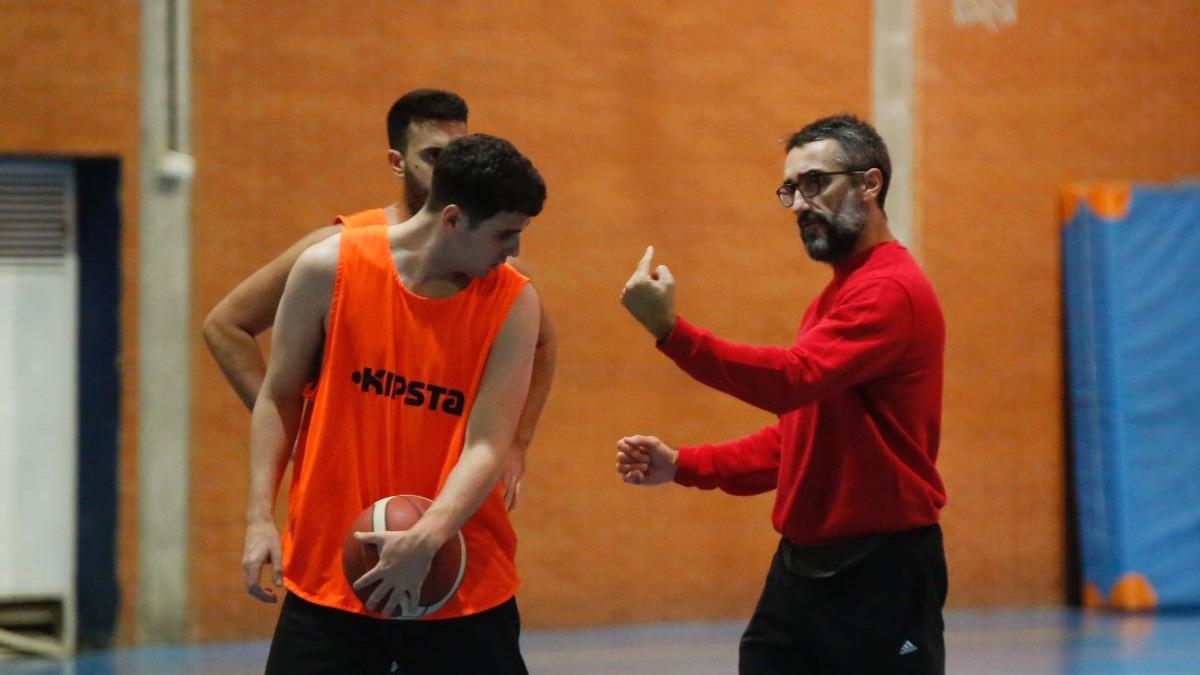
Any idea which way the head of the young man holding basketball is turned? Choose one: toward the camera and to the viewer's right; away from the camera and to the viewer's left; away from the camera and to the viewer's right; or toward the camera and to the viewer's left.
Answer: toward the camera and to the viewer's right

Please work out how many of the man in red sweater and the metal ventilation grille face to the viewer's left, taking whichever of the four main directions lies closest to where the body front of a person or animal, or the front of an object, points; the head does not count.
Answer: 1

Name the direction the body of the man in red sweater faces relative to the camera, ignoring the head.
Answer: to the viewer's left

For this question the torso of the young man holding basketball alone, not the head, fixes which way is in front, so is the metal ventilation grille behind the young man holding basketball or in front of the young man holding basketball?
behind

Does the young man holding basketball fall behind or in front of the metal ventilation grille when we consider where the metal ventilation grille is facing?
in front

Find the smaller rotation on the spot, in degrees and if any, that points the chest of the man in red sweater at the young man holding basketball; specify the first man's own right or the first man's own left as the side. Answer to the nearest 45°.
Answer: approximately 45° to the first man's own left

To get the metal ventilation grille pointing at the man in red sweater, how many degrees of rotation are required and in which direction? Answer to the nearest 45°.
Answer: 0° — it already faces them

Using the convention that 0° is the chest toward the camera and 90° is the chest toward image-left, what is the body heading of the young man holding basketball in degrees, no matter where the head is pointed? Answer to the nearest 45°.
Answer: approximately 0°

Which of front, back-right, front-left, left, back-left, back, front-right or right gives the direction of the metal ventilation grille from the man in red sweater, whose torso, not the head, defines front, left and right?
front-right

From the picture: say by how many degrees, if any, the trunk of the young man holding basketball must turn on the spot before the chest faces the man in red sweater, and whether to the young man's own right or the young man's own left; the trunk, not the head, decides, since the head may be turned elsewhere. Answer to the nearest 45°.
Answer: approximately 90° to the young man's own left
